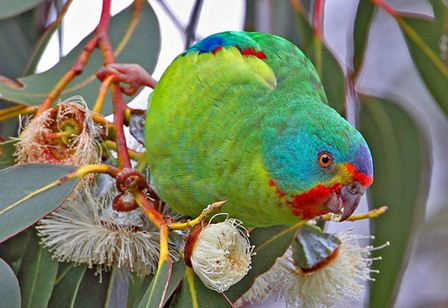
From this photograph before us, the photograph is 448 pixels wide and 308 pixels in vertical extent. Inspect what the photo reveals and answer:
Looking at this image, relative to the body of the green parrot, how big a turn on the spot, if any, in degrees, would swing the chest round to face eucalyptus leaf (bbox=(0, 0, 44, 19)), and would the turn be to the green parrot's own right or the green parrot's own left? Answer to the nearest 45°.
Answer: approximately 180°

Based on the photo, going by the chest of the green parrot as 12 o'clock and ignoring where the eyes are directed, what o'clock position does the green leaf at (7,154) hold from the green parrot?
The green leaf is roughly at 5 o'clock from the green parrot.

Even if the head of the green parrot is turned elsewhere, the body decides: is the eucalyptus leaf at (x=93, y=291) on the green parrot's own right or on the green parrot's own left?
on the green parrot's own right

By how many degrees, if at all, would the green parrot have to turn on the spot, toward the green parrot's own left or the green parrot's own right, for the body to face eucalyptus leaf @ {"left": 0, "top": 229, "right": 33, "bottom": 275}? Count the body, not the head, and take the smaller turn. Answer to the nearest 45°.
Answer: approximately 135° to the green parrot's own right

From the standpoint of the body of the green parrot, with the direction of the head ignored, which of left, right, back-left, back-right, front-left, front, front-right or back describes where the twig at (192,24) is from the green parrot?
back-left
